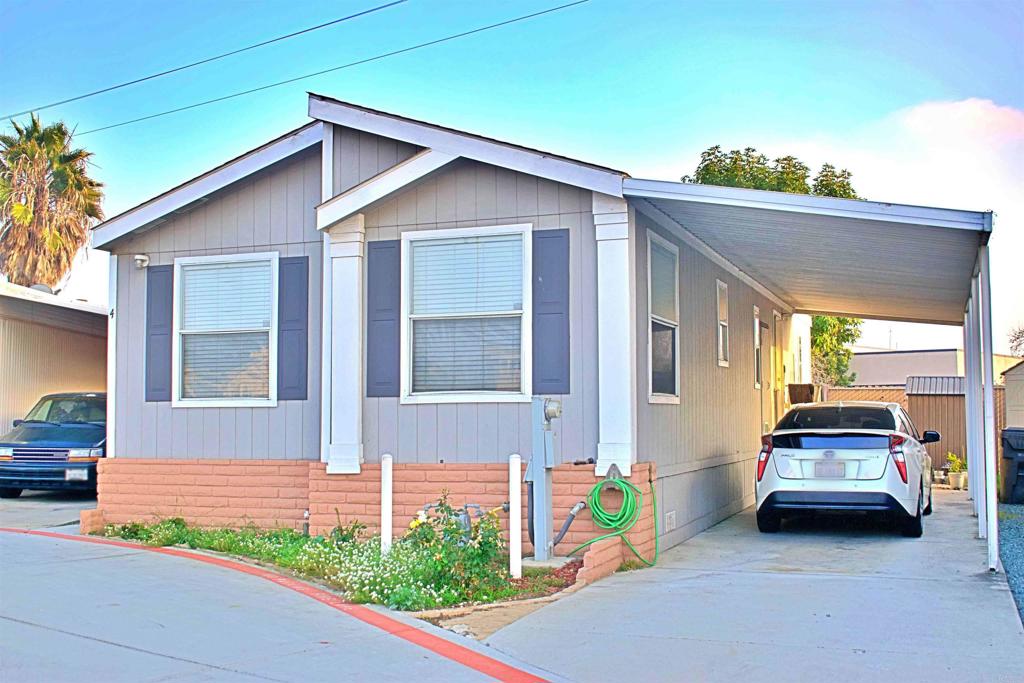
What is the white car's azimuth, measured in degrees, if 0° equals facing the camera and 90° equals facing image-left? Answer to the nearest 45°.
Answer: approximately 180°

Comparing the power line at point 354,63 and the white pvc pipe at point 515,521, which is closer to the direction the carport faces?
the white pvc pipe

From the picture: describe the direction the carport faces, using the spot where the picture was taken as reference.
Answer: facing the viewer

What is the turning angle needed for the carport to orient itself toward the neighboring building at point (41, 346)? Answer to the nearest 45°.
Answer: approximately 90° to its right

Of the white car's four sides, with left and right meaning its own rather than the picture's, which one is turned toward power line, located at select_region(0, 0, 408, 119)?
left

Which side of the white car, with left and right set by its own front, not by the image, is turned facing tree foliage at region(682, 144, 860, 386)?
front

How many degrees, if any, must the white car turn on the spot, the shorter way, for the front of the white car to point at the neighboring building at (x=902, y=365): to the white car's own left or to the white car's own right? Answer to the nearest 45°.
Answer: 0° — it already faces it

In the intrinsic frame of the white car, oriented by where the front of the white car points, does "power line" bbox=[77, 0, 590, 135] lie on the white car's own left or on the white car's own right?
on the white car's own left

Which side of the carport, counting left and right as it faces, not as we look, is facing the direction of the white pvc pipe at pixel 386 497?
right

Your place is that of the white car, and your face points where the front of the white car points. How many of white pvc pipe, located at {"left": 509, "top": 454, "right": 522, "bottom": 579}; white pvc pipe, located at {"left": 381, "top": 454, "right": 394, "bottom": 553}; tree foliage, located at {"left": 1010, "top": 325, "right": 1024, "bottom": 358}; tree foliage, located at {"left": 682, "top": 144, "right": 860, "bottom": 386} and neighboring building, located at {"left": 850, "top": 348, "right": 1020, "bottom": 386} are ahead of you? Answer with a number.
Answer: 3

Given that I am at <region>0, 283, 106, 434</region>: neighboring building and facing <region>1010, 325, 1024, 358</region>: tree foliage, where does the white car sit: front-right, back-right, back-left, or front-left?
front-right

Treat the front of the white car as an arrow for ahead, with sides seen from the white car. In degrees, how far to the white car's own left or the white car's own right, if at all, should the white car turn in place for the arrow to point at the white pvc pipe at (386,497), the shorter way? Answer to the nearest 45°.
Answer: approximately 135° to the white car's own left

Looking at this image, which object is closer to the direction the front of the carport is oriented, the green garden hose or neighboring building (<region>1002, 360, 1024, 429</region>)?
the green garden hose

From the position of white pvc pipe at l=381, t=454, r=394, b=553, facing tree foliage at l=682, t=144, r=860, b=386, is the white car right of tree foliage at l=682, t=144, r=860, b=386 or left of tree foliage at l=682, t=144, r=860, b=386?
right

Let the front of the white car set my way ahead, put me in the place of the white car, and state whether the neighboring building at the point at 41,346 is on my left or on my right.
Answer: on my left
